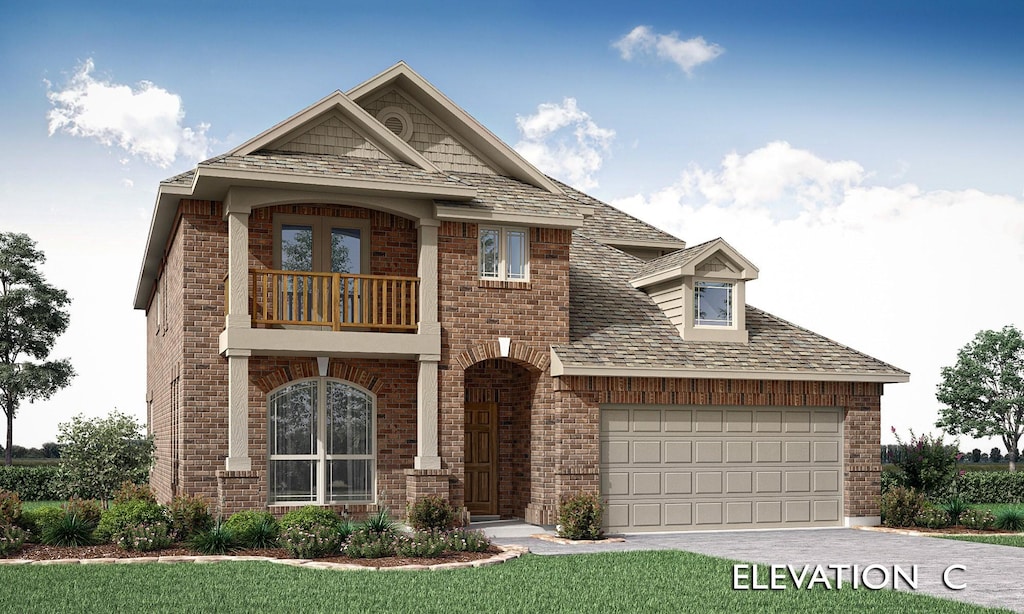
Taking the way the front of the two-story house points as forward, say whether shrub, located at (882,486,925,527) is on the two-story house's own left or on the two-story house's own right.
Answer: on the two-story house's own left

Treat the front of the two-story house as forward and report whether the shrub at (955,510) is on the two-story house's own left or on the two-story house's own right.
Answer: on the two-story house's own left

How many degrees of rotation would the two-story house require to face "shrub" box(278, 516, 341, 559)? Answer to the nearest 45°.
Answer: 0° — it already faces it

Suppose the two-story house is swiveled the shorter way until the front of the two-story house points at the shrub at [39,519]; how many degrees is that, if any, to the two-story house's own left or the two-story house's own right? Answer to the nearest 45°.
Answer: approximately 45° to the two-story house's own right

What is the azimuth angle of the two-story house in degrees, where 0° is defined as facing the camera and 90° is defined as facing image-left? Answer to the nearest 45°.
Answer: approximately 0°

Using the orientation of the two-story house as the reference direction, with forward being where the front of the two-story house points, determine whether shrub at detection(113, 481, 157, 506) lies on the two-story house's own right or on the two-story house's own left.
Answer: on the two-story house's own right
